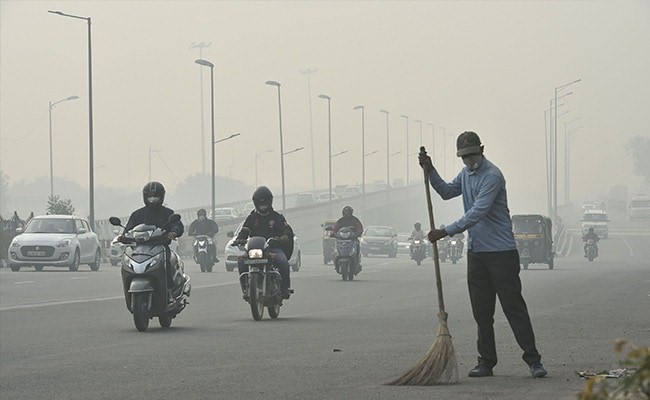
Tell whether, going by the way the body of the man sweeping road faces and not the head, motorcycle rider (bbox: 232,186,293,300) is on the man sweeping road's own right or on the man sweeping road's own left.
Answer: on the man sweeping road's own right

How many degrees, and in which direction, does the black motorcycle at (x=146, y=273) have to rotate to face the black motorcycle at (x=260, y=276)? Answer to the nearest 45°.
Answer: approximately 135° to its left

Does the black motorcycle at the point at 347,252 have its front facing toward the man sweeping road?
yes

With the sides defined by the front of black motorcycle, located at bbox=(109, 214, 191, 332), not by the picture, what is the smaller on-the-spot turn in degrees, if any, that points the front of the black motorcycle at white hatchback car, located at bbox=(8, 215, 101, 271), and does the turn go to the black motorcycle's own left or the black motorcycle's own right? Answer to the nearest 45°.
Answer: approximately 180°

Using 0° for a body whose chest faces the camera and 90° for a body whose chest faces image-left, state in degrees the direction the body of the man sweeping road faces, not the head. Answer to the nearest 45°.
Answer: approximately 45°

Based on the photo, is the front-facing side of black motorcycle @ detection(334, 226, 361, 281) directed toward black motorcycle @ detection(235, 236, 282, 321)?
yes

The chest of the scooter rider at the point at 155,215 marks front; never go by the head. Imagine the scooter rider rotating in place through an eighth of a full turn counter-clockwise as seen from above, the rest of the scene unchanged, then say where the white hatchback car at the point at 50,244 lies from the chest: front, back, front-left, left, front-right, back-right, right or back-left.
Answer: back-left

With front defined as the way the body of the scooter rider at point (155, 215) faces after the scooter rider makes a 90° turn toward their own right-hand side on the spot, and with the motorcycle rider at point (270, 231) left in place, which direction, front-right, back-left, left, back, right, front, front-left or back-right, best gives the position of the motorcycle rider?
back-right
